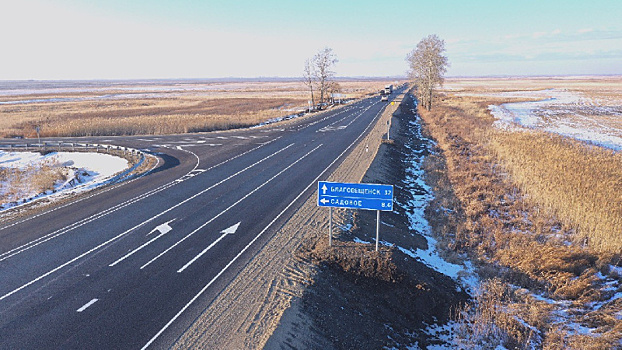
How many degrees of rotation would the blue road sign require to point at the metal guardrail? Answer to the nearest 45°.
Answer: approximately 135° to its right

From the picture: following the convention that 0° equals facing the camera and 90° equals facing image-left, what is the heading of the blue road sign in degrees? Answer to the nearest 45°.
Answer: approximately 0°
